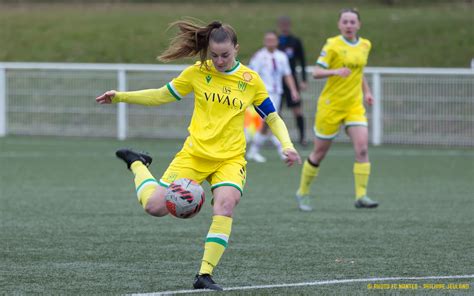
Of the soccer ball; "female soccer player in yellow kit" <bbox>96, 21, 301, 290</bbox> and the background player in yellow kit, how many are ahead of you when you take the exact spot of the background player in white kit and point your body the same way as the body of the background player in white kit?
3

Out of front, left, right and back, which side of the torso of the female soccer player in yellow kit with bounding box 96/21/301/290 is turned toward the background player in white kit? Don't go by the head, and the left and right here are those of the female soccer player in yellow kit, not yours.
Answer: back

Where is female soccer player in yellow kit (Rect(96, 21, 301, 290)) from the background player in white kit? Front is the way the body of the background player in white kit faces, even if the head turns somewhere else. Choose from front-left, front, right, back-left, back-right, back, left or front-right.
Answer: front

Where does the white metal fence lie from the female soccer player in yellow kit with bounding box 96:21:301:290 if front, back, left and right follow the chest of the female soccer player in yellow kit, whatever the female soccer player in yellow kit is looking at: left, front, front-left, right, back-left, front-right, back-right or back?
back

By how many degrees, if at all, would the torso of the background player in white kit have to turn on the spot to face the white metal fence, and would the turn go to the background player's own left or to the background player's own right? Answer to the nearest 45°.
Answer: approximately 135° to the background player's own right

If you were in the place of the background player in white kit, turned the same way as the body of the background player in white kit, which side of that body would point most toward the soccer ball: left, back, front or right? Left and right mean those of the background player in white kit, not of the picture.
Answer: front

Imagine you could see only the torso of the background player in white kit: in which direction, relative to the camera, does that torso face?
toward the camera

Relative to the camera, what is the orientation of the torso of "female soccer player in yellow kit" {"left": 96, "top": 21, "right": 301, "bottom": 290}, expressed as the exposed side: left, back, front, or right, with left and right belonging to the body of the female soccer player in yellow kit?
front

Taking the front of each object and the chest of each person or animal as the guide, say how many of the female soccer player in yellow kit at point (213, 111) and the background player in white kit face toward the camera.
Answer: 2
